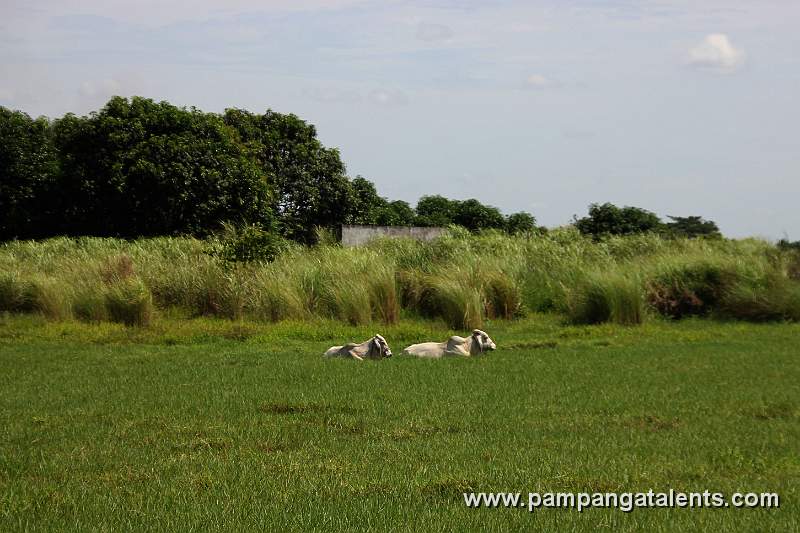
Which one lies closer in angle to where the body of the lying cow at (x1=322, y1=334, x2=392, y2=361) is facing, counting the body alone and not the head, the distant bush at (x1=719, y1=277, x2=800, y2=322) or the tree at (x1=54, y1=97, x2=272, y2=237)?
the distant bush

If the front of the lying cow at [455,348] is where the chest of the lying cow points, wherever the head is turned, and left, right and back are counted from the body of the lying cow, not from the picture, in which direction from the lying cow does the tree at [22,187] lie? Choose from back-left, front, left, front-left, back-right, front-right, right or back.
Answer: back-left

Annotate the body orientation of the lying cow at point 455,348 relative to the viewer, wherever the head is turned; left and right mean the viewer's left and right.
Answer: facing to the right of the viewer

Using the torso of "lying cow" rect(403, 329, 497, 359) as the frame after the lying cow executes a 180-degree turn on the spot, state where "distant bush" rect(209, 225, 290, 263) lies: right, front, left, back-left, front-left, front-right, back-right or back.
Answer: front-right

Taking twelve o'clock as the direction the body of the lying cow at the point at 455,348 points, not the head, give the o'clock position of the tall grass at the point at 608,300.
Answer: The tall grass is roughly at 10 o'clock from the lying cow.

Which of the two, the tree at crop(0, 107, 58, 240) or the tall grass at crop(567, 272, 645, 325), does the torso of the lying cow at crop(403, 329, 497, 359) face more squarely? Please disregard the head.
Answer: the tall grass

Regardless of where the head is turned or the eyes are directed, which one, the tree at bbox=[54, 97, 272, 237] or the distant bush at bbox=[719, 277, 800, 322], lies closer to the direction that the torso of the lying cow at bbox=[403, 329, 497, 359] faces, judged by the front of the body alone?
the distant bush

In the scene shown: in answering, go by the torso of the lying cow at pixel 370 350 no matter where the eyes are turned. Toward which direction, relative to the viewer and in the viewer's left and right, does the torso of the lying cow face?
facing to the right of the viewer

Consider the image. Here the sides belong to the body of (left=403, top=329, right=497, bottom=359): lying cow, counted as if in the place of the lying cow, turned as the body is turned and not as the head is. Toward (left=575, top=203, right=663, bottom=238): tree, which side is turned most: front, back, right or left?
left

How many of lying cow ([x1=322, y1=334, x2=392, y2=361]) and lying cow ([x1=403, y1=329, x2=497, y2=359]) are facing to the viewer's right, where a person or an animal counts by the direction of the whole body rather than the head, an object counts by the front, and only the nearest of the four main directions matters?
2

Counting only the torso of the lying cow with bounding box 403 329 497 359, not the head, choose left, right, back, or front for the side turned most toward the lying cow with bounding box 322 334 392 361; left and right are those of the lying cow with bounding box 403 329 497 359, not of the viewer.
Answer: back

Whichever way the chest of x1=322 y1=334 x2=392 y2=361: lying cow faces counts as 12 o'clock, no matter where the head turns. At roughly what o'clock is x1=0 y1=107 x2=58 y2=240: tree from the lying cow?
The tree is roughly at 8 o'clock from the lying cow.

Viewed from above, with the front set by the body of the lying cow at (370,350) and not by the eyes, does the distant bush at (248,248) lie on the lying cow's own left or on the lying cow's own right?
on the lying cow's own left
